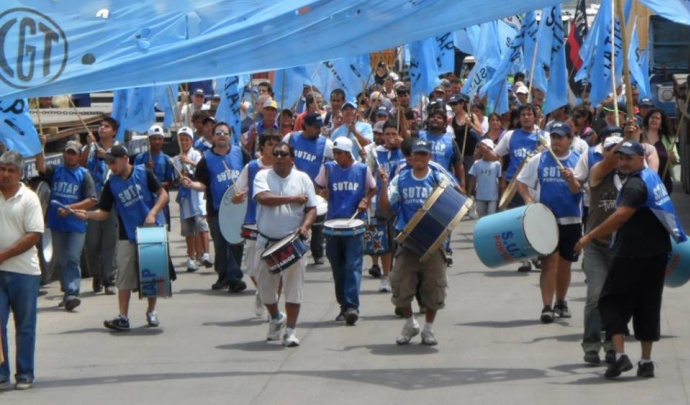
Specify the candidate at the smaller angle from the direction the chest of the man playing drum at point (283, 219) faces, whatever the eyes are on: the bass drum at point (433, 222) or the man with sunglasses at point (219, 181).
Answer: the bass drum

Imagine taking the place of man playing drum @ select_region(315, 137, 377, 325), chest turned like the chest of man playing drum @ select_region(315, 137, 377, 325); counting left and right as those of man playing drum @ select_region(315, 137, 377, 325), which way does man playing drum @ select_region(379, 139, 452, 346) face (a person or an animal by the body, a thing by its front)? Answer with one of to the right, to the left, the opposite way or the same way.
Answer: the same way

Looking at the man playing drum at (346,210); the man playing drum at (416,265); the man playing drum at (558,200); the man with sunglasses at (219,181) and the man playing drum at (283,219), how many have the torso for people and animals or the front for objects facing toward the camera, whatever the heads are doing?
5

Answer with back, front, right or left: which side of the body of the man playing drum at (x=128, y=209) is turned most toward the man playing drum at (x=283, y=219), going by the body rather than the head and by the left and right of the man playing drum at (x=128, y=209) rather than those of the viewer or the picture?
left

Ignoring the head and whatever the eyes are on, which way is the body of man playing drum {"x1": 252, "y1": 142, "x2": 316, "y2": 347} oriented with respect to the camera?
toward the camera

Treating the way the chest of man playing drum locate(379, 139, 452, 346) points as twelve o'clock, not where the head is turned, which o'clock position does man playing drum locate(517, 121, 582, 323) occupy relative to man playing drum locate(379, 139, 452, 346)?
man playing drum locate(517, 121, 582, 323) is roughly at 8 o'clock from man playing drum locate(379, 139, 452, 346).

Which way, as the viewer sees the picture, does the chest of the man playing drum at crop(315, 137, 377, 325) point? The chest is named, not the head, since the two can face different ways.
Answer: toward the camera

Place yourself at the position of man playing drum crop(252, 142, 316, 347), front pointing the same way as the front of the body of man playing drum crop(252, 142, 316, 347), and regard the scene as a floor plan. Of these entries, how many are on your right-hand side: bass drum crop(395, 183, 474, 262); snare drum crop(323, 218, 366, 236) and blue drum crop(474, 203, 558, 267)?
0

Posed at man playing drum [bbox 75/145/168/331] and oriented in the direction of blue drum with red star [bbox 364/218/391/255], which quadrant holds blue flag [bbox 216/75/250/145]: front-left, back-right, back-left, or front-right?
front-left

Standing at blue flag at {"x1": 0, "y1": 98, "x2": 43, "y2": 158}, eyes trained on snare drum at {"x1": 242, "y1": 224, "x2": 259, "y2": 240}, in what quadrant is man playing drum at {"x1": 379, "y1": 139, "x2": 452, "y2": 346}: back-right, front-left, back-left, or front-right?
front-right

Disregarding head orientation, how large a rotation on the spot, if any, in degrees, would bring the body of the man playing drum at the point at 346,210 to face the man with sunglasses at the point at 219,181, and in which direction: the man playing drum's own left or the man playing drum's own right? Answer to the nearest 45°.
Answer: approximately 135° to the man playing drum's own right

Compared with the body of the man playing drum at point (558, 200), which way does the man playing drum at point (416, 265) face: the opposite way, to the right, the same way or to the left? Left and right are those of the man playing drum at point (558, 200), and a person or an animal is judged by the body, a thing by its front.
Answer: the same way

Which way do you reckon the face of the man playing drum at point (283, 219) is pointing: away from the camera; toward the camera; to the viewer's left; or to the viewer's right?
toward the camera

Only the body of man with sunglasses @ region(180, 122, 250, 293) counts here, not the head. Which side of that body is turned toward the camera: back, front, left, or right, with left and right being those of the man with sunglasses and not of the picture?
front

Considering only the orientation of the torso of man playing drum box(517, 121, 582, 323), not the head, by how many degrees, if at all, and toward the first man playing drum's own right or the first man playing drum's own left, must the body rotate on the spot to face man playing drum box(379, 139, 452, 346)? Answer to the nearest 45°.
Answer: approximately 45° to the first man playing drum's own right
